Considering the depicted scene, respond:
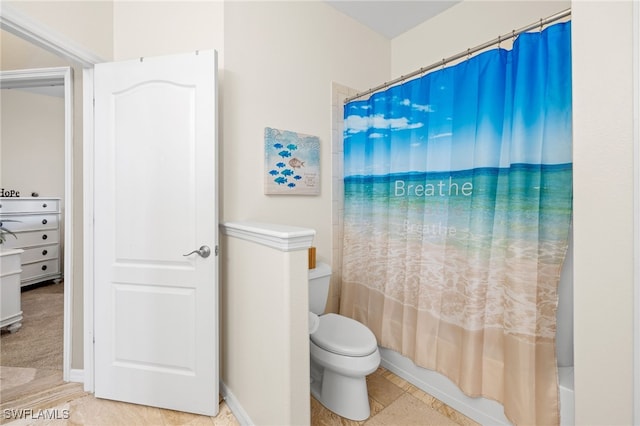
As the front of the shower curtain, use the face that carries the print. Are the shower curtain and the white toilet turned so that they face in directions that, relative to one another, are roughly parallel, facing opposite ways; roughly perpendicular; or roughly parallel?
roughly perpendicular

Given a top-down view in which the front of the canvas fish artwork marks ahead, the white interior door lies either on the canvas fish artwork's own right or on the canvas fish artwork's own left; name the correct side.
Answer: on the canvas fish artwork's own right

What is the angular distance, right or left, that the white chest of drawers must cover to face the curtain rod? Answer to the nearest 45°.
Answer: approximately 45° to its right

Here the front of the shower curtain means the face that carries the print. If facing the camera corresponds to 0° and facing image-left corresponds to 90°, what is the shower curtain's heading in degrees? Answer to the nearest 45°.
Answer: approximately 45°

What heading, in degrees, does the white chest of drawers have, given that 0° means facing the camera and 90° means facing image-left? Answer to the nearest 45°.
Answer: approximately 315°

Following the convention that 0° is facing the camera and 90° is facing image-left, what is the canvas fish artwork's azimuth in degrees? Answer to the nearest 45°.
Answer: approximately 315°

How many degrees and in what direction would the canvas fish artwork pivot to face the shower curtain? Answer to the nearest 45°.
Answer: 0° — it already faces it
